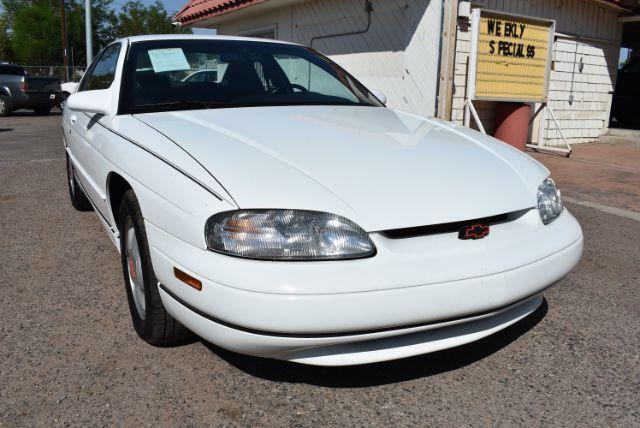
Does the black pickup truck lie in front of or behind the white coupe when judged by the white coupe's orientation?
behind

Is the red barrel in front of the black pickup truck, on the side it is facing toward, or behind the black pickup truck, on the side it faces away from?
behind

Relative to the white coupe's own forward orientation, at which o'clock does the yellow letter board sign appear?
The yellow letter board sign is roughly at 8 o'clock from the white coupe.

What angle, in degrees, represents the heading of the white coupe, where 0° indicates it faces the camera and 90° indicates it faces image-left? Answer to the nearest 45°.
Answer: approximately 315°

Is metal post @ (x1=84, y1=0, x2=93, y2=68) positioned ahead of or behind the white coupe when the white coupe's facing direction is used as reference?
behind

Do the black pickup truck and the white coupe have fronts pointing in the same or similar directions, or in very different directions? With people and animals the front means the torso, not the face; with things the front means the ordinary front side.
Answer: very different directions

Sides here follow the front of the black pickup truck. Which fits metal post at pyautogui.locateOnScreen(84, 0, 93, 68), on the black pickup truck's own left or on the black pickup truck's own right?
on the black pickup truck's own right

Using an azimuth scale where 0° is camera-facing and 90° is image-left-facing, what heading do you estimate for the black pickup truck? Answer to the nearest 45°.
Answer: approximately 135°
